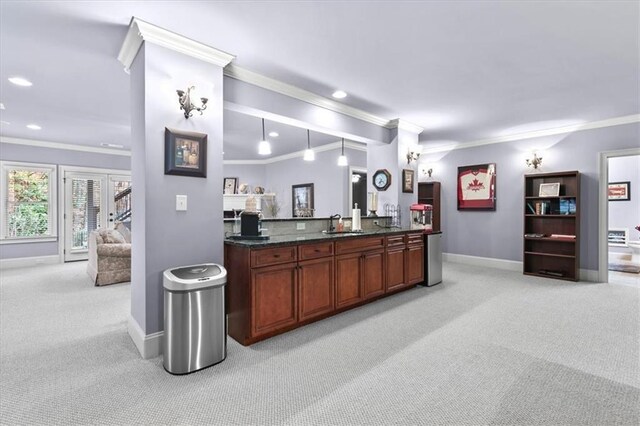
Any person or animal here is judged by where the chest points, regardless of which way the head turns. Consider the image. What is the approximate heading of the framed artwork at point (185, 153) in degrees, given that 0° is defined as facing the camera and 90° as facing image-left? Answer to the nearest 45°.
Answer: approximately 315°

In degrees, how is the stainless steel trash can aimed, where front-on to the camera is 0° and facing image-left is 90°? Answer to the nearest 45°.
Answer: approximately 315°

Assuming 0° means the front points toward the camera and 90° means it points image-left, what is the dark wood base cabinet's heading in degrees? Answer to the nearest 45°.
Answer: approximately 315°

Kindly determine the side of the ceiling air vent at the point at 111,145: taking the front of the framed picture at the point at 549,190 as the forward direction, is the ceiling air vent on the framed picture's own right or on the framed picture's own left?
on the framed picture's own right

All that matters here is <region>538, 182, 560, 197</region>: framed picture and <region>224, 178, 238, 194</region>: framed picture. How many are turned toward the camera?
2
